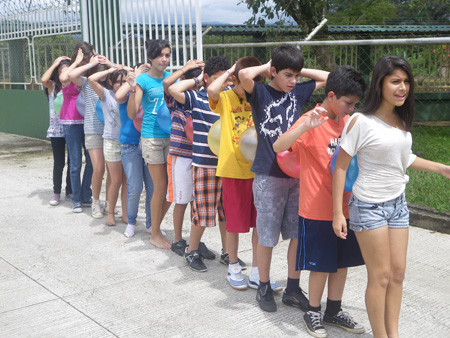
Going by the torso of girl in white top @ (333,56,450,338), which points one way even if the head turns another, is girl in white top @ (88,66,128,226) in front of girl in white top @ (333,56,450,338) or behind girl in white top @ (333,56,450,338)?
behind

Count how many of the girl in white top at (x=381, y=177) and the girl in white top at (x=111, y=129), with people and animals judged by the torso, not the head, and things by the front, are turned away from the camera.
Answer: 0

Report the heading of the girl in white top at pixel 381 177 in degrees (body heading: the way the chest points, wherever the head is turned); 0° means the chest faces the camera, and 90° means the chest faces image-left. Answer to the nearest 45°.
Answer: approximately 315°
